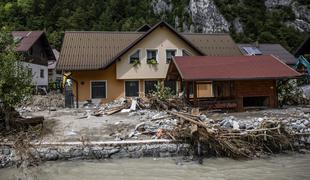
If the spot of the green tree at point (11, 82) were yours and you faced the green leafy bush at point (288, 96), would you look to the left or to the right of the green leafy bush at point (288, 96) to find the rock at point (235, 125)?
right

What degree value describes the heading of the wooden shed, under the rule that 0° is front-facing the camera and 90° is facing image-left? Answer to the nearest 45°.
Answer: approximately 0°

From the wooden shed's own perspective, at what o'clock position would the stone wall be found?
The stone wall is roughly at 1 o'clock from the wooden shed.

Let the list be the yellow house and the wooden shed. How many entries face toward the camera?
2

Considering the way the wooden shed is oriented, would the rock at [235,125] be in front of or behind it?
in front

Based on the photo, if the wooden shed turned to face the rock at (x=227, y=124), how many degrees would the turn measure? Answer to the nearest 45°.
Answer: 0° — it already faces it

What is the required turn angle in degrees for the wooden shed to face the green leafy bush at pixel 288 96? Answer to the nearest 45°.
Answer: approximately 135° to its left

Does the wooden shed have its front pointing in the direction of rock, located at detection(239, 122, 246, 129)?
yes

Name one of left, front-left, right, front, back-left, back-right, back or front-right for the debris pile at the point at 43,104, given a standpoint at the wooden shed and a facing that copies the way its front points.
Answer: right

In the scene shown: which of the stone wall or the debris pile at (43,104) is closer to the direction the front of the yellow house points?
the stone wall

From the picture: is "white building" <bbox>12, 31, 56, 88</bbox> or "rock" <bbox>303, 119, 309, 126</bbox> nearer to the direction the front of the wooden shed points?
the rock

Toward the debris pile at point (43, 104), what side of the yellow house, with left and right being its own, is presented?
right

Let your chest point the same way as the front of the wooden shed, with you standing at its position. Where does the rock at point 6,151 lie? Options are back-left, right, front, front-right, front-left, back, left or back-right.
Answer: front-right

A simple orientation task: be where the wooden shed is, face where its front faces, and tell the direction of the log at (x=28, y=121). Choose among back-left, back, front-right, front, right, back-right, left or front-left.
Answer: front-right
